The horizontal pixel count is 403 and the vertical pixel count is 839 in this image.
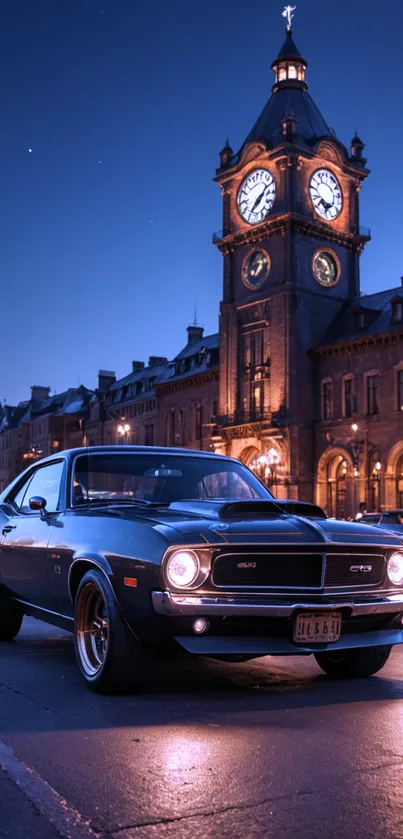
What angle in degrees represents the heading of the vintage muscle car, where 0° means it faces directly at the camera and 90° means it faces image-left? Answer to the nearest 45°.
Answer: approximately 315°
